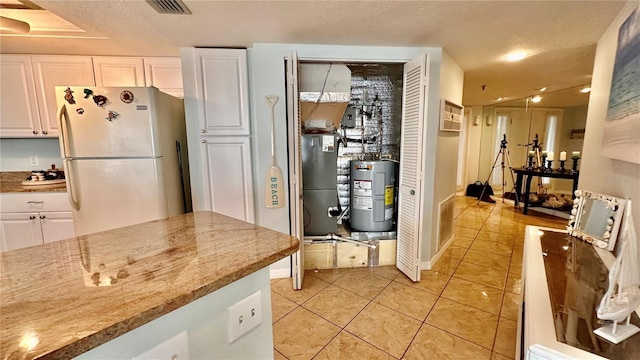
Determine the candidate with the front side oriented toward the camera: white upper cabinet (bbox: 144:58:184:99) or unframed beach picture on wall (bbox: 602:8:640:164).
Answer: the white upper cabinet

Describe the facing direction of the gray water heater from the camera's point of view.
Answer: facing the viewer

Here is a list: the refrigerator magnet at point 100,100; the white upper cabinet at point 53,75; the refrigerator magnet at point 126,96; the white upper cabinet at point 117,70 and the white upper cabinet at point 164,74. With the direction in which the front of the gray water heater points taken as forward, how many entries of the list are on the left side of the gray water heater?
0

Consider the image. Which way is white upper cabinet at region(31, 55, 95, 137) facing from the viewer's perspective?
toward the camera

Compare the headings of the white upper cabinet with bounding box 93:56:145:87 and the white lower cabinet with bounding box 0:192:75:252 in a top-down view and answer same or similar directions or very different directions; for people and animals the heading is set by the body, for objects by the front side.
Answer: same or similar directions

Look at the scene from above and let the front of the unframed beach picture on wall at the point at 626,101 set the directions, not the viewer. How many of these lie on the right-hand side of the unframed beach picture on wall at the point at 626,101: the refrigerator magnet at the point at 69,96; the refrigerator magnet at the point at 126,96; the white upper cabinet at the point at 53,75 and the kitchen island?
0

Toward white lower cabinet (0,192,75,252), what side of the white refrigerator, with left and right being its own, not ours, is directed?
right

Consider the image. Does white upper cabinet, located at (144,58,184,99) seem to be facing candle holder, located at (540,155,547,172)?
no

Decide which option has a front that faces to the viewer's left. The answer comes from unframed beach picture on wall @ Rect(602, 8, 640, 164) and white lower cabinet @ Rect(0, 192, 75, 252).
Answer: the unframed beach picture on wall

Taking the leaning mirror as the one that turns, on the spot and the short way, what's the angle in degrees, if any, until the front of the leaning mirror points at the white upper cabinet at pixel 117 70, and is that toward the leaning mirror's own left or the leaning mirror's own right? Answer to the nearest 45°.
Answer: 0° — it already faces it

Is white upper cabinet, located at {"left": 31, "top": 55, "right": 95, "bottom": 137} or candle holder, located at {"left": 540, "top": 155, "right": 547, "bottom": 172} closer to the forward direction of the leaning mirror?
the white upper cabinet

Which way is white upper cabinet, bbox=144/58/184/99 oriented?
toward the camera

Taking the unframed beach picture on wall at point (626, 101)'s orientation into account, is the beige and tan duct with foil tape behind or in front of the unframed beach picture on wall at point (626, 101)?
in front

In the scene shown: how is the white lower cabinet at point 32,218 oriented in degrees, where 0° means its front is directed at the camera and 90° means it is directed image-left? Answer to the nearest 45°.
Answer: approximately 0°

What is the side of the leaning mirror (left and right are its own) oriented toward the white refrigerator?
front

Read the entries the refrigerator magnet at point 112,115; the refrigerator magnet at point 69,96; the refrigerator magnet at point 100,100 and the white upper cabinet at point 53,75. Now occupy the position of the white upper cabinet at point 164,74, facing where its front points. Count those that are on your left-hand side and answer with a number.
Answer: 0
